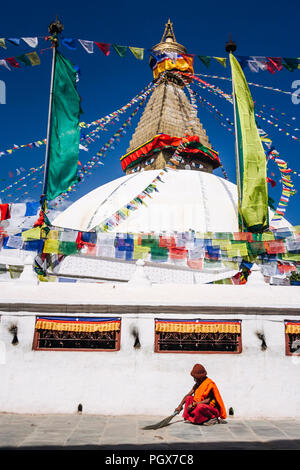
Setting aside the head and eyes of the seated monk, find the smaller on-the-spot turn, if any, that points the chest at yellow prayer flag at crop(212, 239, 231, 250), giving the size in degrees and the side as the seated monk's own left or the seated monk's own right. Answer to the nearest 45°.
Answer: approximately 135° to the seated monk's own right

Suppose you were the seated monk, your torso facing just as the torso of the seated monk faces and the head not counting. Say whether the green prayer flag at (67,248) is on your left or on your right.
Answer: on your right

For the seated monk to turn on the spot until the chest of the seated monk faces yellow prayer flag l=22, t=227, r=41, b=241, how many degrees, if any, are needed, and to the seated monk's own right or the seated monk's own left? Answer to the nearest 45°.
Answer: approximately 90° to the seated monk's own right

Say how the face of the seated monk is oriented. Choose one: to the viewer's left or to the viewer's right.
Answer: to the viewer's left

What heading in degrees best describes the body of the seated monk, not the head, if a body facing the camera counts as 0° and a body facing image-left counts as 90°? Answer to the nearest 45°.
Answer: approximately 45°

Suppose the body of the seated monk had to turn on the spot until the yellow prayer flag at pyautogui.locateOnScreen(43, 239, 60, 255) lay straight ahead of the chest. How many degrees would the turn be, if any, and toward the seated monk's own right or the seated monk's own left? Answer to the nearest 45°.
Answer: approximately 90° to the seated monk's own right
